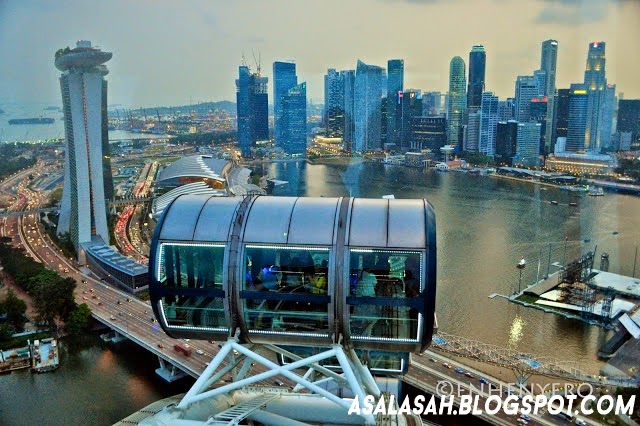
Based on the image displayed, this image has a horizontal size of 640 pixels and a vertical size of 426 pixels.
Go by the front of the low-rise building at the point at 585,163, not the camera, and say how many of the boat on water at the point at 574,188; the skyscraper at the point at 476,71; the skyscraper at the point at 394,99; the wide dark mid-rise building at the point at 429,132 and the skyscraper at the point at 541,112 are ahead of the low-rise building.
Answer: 1

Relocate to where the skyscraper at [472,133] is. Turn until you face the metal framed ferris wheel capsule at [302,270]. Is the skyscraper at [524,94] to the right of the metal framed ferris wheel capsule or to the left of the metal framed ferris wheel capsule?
left

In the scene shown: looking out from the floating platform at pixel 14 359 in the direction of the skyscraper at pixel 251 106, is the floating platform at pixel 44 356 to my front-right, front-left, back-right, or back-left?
front-right

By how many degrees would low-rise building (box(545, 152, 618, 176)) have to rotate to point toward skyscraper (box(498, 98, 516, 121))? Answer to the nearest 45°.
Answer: approximately 135° to its right

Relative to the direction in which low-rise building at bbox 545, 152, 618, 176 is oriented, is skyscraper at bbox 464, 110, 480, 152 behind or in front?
behind

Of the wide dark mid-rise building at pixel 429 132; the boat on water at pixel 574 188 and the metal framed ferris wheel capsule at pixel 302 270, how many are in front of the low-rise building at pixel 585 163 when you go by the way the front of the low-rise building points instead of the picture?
2

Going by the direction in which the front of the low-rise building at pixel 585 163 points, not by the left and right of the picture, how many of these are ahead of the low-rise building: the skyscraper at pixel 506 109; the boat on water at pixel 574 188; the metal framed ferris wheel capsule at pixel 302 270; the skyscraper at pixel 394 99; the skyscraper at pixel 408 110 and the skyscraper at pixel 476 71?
2

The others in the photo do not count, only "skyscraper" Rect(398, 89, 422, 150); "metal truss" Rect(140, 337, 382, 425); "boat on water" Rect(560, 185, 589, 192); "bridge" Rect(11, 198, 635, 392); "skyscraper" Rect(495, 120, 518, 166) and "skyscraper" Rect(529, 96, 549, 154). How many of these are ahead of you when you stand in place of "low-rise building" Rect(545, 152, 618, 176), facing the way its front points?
3

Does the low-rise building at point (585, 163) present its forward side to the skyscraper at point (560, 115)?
no

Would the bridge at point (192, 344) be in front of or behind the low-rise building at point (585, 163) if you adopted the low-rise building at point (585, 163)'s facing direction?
in front

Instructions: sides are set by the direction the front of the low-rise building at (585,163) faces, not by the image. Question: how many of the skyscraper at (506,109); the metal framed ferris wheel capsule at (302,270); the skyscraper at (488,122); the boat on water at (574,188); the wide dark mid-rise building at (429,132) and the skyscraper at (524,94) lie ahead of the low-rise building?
2

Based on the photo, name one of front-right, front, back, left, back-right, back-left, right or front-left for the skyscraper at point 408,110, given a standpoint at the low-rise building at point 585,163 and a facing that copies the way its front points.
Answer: back-right

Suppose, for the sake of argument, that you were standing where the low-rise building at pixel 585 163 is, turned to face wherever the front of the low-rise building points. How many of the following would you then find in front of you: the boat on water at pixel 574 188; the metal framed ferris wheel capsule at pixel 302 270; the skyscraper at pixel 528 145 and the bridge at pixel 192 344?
3

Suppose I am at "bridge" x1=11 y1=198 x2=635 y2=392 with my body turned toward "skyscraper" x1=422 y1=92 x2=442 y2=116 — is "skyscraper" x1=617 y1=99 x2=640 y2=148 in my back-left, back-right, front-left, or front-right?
front-right

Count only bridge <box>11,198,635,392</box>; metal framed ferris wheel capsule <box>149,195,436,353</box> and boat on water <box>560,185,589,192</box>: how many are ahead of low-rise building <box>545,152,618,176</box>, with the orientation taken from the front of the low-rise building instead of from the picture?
3

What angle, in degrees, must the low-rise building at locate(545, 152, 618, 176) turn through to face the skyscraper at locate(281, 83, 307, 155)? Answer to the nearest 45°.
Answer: approximately 90° to its right

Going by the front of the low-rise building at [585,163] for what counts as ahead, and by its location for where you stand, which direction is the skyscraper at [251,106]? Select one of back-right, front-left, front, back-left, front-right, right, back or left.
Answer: right

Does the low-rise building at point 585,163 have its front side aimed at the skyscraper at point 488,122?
no

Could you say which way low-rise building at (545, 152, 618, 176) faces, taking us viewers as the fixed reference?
facing the viewer

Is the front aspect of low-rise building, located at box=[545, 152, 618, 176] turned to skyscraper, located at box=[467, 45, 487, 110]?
no

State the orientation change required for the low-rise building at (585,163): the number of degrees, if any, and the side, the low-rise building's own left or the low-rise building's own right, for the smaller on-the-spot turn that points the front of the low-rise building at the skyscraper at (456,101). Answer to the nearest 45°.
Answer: approximately 135° to the low-rise building's own right
